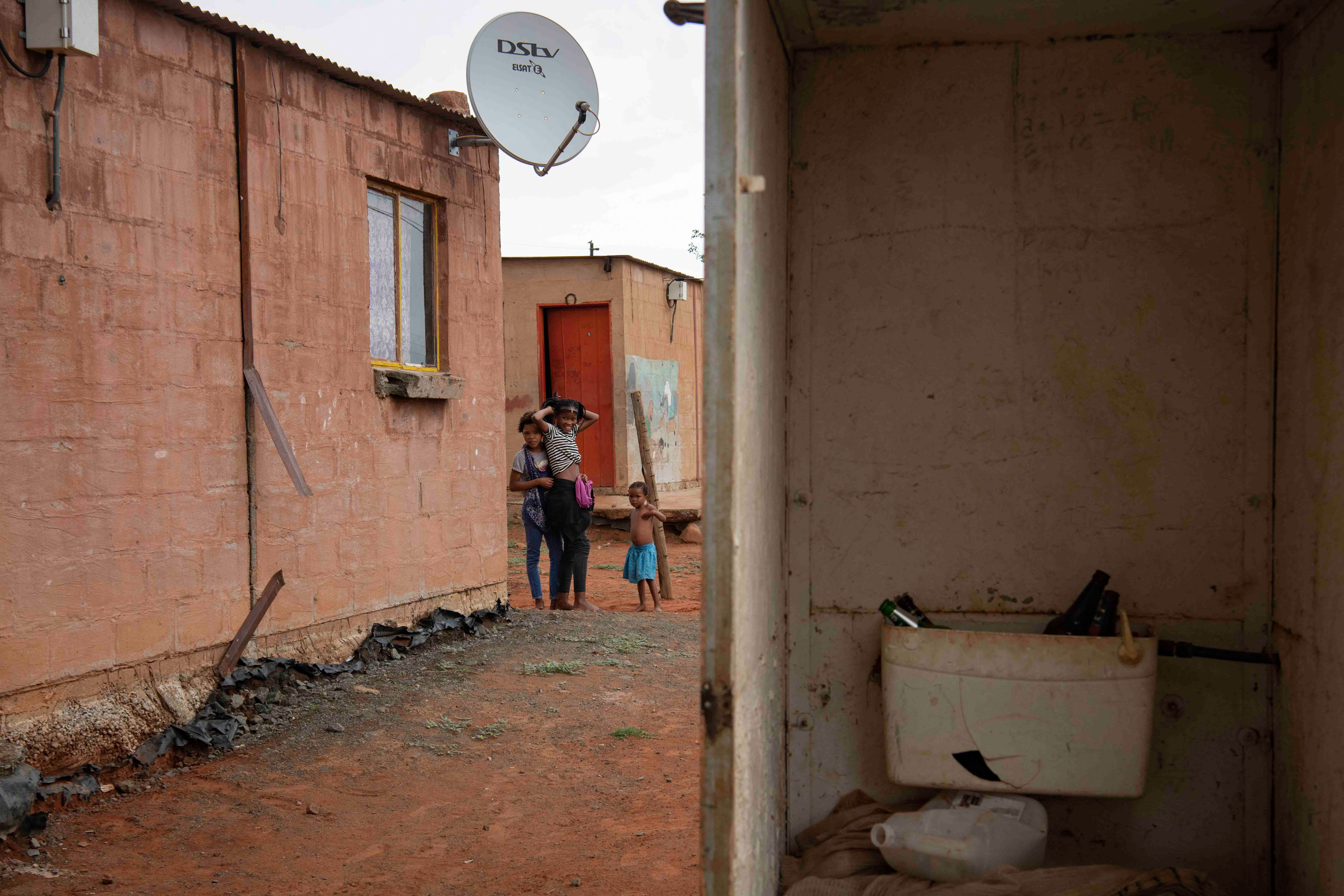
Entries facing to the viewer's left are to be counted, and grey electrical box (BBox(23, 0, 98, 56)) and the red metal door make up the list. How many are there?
0

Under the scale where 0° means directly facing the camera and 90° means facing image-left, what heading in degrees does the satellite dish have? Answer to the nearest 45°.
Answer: approximately 315°

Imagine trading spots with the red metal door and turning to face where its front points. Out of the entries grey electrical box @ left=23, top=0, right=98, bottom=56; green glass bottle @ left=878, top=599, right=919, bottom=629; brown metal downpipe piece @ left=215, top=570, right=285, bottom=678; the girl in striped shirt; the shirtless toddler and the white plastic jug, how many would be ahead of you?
6

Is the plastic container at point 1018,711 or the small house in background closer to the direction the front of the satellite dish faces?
the plastic container

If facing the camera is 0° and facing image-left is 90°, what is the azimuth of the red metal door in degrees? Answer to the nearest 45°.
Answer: approximately 0°

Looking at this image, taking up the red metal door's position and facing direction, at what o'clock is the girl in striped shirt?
The girl in striped shirt is roughly at 12 o'clock from the red metal door.

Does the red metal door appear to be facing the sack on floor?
yes

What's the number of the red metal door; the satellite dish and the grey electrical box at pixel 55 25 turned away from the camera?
0

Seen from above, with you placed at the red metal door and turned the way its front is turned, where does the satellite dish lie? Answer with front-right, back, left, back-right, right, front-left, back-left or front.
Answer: front

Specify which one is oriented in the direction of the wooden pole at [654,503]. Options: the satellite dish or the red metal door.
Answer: the red metal door

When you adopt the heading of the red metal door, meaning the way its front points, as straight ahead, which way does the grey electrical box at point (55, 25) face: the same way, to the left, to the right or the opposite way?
to the left

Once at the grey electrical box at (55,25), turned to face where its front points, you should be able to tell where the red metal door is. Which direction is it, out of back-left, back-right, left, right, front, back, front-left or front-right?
left

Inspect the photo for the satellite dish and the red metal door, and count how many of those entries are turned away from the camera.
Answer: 0

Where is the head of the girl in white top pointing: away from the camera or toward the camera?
toward the camera

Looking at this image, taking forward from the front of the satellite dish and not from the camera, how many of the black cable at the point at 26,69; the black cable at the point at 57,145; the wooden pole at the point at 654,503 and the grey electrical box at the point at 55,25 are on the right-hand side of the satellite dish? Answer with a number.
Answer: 3

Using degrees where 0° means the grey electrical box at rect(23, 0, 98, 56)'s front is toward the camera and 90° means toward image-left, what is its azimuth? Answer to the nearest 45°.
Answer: approximately 315°
